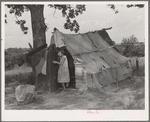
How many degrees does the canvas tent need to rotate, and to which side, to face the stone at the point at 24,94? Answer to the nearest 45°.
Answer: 0° — it already faces it

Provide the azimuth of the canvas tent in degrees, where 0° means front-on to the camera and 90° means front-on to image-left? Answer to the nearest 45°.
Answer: approximately 45°
